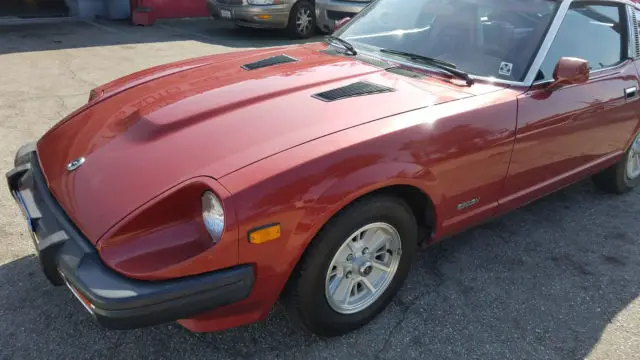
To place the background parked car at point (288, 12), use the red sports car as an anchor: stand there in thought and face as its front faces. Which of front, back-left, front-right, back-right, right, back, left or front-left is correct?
back-right

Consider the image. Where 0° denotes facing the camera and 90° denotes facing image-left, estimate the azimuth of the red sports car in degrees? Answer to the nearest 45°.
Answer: approximately 45°

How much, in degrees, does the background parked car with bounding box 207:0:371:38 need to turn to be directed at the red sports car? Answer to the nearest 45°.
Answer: approximately 45° to its left
